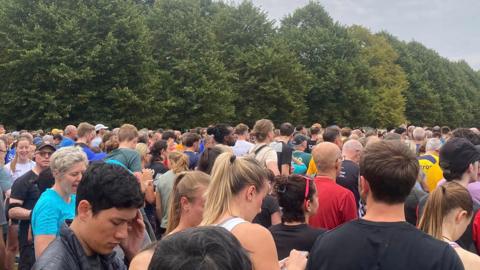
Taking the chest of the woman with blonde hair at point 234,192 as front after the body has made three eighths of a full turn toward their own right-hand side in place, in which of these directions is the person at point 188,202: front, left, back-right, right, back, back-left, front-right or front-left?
back-right

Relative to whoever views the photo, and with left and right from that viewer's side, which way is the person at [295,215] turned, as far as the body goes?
facing away from the viewer and to the right of the viewer

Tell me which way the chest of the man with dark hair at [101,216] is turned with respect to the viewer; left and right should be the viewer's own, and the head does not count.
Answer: facing the viewer and to the right of the viewer

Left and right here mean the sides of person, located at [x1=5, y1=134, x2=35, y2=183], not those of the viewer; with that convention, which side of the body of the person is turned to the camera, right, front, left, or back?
front

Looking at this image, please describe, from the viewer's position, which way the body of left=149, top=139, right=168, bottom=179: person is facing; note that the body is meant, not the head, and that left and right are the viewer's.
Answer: facing away from the viewer and to the right of the viewer

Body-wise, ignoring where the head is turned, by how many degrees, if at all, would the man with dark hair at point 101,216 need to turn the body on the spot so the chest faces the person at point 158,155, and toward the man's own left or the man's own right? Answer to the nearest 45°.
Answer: approximately 135° to the man's own left

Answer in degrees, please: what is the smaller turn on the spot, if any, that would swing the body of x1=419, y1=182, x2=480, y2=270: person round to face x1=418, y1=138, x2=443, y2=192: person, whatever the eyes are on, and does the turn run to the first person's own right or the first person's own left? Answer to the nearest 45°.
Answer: approximately 45° to the first person's own left

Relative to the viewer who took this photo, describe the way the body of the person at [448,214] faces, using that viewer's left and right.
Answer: facing away from the viewer and to the right of the viewer

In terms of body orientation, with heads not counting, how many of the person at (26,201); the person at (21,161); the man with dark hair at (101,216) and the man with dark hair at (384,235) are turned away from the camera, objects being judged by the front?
1

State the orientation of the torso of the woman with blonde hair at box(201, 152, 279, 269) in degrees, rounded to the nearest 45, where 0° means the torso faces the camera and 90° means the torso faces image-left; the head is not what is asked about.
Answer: approximately 225°

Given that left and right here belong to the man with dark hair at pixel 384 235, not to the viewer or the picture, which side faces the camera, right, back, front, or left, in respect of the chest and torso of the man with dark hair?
back

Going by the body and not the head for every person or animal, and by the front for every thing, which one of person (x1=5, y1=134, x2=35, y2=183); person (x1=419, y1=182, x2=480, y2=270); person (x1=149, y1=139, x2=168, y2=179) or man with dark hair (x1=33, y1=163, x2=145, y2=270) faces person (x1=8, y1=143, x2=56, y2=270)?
person (x1=5, y1=134, x2=35, y2=183)

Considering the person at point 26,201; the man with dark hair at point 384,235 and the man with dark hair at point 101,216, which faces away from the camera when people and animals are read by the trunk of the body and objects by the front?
the man with dark hair at point 384,235
